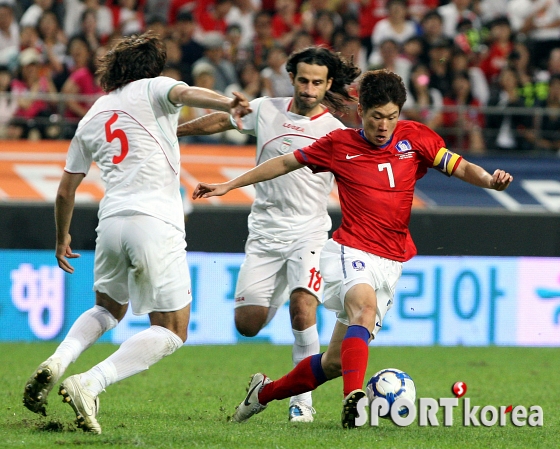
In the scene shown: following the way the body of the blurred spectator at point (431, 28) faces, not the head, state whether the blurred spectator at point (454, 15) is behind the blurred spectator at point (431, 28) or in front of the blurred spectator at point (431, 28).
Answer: behind

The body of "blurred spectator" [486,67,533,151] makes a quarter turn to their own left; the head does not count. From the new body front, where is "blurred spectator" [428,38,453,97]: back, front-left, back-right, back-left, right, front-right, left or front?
back-left

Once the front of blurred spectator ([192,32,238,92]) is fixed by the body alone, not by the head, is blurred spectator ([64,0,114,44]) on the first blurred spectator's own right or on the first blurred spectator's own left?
on the first blurred spectator's own right

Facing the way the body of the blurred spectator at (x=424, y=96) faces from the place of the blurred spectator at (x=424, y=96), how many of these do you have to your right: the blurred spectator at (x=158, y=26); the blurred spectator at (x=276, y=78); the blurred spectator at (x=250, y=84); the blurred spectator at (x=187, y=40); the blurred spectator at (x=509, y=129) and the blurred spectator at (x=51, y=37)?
5

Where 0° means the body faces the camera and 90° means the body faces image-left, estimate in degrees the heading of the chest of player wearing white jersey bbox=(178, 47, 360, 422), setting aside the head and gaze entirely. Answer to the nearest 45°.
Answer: approximately 0°

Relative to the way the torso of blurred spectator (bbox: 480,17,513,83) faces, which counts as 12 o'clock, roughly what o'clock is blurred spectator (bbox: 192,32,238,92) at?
blurred spectator (bbox: 192,32,238,92) is roughly at 2 o'clock from blurred spectator (bbox: 480,17,513,83).

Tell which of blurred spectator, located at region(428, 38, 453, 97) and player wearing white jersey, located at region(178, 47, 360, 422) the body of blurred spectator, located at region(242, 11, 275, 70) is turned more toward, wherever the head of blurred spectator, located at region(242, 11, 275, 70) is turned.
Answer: the player wearing white jersey

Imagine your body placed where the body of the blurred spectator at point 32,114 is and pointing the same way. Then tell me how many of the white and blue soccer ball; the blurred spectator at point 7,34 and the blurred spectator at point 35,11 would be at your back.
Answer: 2

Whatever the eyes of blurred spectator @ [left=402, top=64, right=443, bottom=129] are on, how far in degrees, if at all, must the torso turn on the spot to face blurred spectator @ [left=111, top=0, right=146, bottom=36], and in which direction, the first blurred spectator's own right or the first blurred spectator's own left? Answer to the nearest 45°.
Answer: approximately 90° to the first blurred spectator's own right

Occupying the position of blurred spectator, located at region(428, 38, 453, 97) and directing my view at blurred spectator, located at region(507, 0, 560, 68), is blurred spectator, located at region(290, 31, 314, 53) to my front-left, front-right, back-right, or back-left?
back-left

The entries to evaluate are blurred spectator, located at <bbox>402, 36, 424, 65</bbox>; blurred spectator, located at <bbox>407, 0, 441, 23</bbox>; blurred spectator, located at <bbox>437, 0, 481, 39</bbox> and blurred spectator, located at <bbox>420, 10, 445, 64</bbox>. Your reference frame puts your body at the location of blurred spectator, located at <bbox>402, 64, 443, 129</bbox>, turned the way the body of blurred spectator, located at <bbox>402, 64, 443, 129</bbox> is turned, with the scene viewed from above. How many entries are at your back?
4

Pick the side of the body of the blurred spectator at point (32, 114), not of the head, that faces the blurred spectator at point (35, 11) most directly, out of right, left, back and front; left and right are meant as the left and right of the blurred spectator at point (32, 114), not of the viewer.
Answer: back
